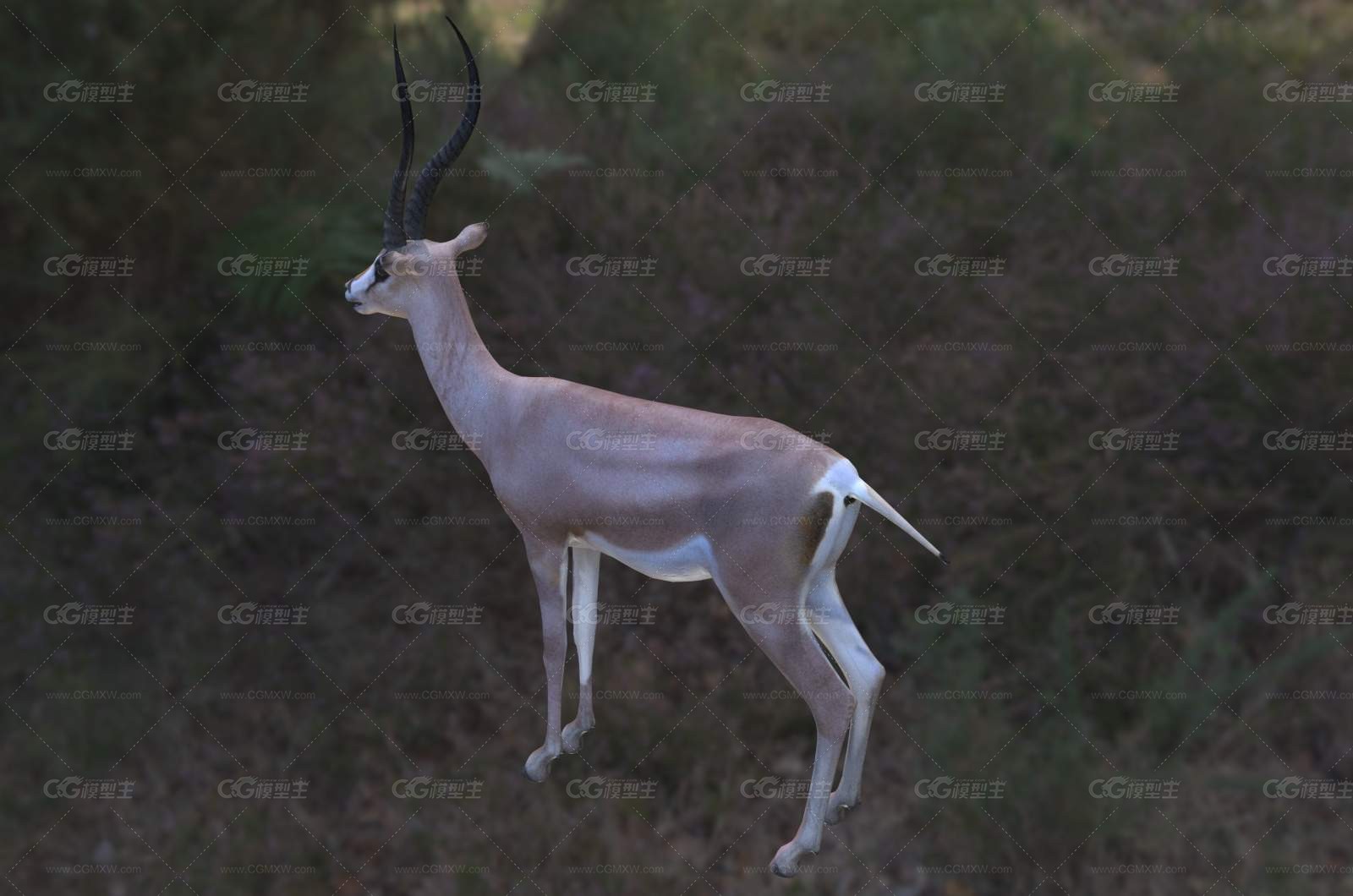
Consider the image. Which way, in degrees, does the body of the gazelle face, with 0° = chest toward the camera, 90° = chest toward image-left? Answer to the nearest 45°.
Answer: approximately 135°
